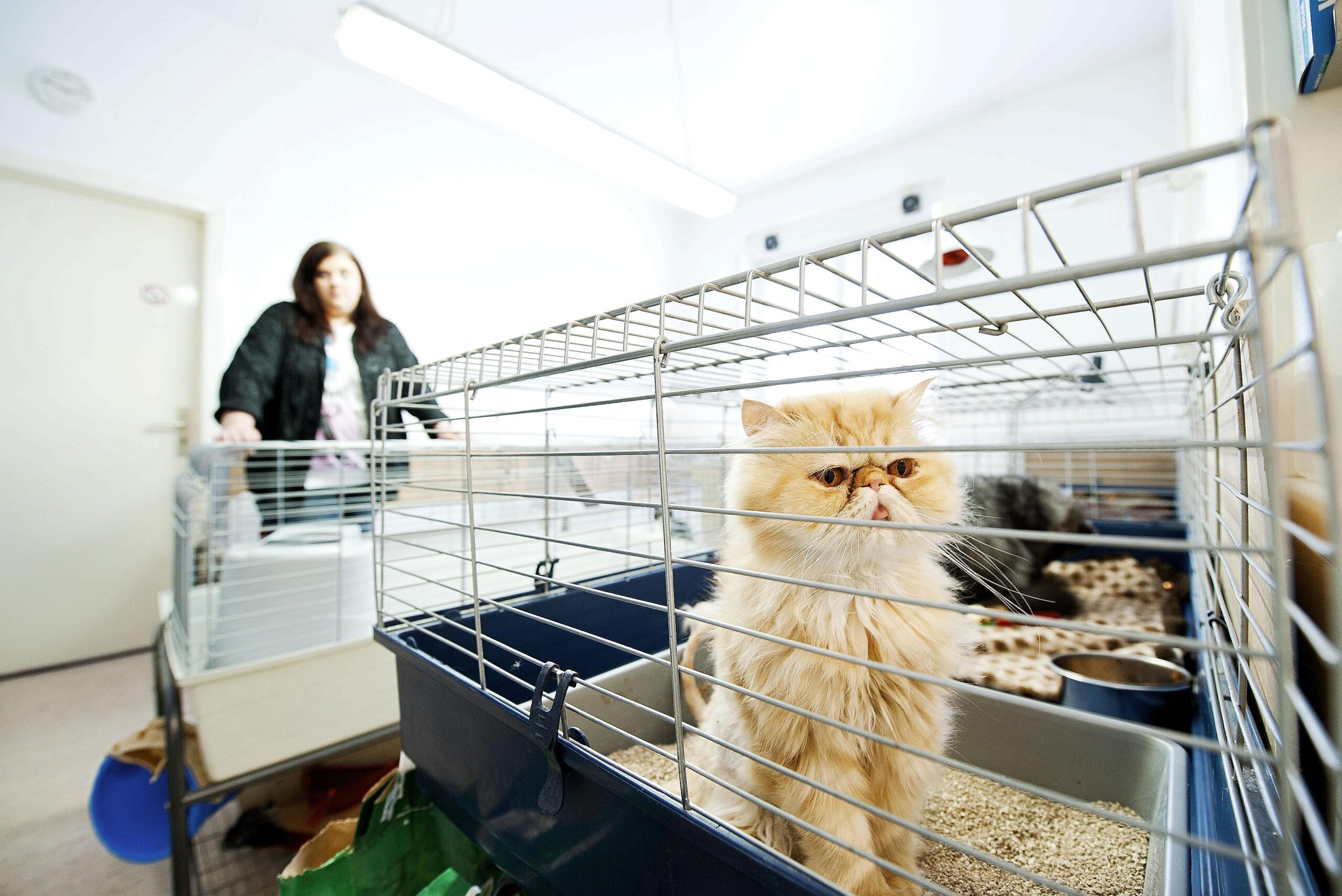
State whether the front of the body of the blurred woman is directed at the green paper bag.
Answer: yes

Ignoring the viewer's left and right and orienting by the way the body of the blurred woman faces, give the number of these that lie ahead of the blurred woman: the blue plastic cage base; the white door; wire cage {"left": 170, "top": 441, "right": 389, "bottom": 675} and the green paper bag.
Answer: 3

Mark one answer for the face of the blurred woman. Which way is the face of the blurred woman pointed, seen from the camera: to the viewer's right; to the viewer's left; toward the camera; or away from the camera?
toward the camera

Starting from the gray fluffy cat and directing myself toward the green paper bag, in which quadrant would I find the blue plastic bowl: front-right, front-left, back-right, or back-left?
front-right

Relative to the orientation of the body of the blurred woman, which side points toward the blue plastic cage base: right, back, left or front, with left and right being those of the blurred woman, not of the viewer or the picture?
front

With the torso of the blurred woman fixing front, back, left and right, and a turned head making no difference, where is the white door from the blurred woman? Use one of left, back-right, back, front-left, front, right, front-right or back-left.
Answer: back-right

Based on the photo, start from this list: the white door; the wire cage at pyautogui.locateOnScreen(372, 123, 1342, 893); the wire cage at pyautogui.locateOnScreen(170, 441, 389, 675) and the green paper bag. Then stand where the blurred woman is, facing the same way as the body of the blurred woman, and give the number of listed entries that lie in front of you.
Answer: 3

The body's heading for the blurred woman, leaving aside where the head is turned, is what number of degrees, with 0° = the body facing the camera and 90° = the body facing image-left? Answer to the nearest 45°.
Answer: approximately 0°

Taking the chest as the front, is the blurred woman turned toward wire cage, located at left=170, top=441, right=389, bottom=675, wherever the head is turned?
yes

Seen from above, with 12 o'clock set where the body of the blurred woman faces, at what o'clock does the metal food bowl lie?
The metal food bowl is roughly at 11 o'clock from the blurred woman.

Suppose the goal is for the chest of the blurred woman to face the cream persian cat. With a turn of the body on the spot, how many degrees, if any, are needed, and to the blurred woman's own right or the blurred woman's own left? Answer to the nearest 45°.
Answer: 0° — they already face it
